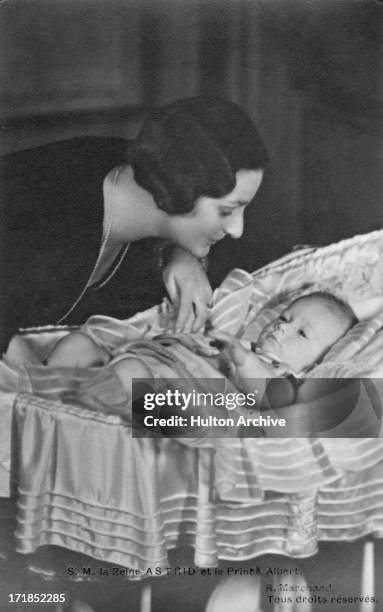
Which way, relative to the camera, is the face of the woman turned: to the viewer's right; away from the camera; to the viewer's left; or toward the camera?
to the viewer's right

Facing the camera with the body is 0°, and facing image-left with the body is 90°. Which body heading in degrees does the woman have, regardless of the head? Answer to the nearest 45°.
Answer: approximately 270°
